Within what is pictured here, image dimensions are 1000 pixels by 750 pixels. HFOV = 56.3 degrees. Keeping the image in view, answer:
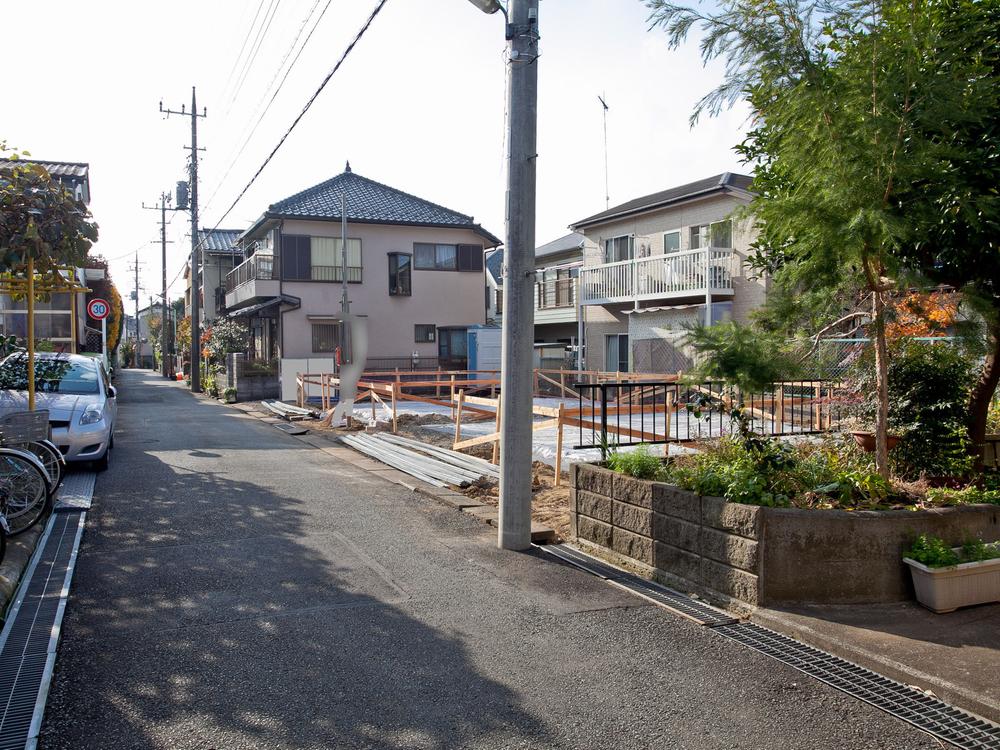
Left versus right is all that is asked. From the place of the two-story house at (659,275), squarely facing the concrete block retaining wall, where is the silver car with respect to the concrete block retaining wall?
right

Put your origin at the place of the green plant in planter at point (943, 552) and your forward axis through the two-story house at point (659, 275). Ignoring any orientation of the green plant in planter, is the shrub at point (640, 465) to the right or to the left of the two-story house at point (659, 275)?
left

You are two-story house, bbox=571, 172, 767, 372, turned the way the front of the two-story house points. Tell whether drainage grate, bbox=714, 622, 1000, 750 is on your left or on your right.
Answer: on your left

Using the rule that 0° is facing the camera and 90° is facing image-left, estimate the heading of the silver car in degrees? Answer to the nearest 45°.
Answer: approximately 0°

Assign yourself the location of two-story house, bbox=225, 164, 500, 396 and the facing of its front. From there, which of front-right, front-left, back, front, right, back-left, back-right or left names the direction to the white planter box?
left

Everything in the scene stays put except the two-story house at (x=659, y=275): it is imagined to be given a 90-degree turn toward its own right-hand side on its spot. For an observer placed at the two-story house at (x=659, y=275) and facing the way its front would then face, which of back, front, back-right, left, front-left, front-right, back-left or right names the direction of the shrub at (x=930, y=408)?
back-left

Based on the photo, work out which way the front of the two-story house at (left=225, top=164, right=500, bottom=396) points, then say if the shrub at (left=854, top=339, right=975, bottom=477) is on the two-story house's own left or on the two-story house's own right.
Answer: on the two-story house's own left

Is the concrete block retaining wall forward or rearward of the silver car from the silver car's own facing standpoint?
forward

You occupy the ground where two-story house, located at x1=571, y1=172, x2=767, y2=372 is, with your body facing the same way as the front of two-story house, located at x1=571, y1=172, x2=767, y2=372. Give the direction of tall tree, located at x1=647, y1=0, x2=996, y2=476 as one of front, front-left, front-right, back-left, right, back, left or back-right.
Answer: front-left
